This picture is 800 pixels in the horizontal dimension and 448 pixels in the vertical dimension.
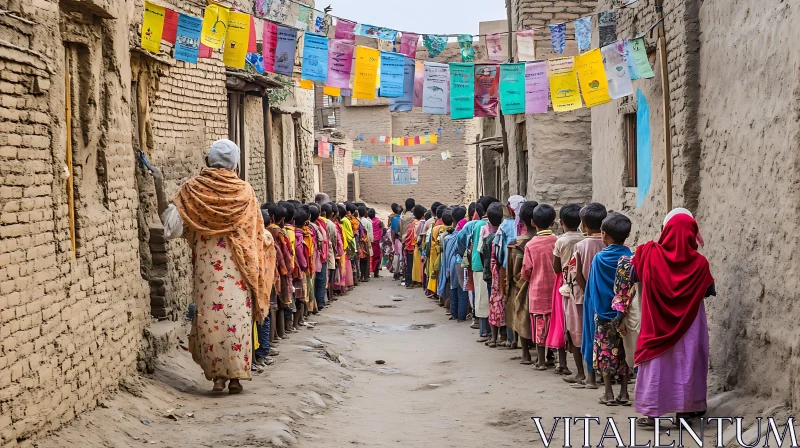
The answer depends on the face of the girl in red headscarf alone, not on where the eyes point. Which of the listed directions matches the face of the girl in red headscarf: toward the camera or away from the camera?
away from the camera

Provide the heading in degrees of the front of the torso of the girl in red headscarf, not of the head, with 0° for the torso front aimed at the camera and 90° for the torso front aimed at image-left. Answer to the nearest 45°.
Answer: approximately 180°

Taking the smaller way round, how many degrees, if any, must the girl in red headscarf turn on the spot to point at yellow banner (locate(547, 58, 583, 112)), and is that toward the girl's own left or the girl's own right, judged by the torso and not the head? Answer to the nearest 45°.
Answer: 0° — they already face it

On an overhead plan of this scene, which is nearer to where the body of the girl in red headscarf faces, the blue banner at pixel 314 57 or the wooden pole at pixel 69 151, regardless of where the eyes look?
the blue banner

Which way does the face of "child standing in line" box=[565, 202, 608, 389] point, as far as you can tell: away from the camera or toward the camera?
away from the camera

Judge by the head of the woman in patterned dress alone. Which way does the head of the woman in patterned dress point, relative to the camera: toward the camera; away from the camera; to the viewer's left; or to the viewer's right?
away from the camera

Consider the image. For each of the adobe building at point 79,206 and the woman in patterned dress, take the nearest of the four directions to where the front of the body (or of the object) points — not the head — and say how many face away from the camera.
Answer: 1

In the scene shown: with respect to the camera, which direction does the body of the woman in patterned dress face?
away from the camera

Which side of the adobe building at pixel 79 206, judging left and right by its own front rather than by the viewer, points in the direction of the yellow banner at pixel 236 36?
left

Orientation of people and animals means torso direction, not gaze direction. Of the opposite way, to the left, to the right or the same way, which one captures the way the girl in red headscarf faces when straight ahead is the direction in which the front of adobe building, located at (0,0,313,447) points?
to the left
